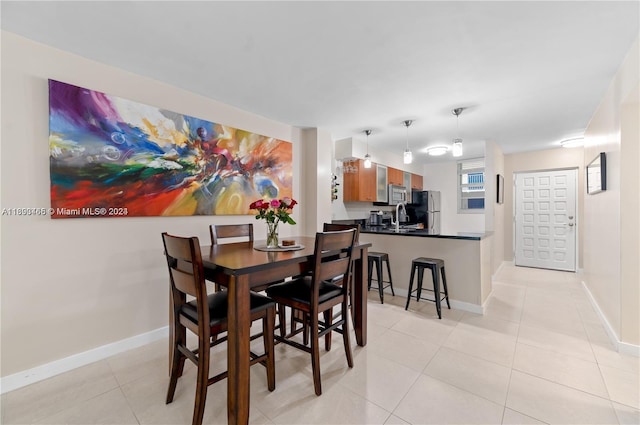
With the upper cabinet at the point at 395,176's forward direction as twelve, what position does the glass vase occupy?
The glass vase is roughly at 2 o'clock from the upper cabinet.

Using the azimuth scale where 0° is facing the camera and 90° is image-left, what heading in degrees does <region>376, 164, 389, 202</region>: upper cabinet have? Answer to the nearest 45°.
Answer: approximately 315°

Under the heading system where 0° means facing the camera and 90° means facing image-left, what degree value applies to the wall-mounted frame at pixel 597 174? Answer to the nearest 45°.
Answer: approximately 90°

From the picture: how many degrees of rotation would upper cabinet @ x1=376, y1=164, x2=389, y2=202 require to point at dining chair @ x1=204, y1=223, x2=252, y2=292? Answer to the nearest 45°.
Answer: approximately 90° to its right

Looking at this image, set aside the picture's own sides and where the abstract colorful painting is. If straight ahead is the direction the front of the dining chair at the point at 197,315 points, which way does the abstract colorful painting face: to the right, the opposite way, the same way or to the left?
to the right

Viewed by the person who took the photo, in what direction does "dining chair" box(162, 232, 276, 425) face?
facing away from the viewer and to the right of the viewer
